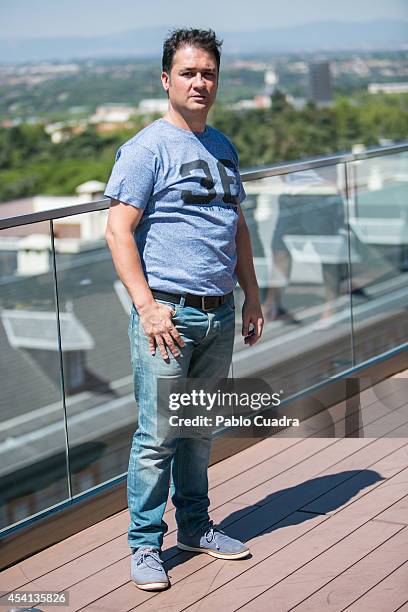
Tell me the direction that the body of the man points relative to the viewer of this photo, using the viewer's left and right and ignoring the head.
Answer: facing the viewer and to the right of the viewer

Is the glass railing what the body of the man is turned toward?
no
